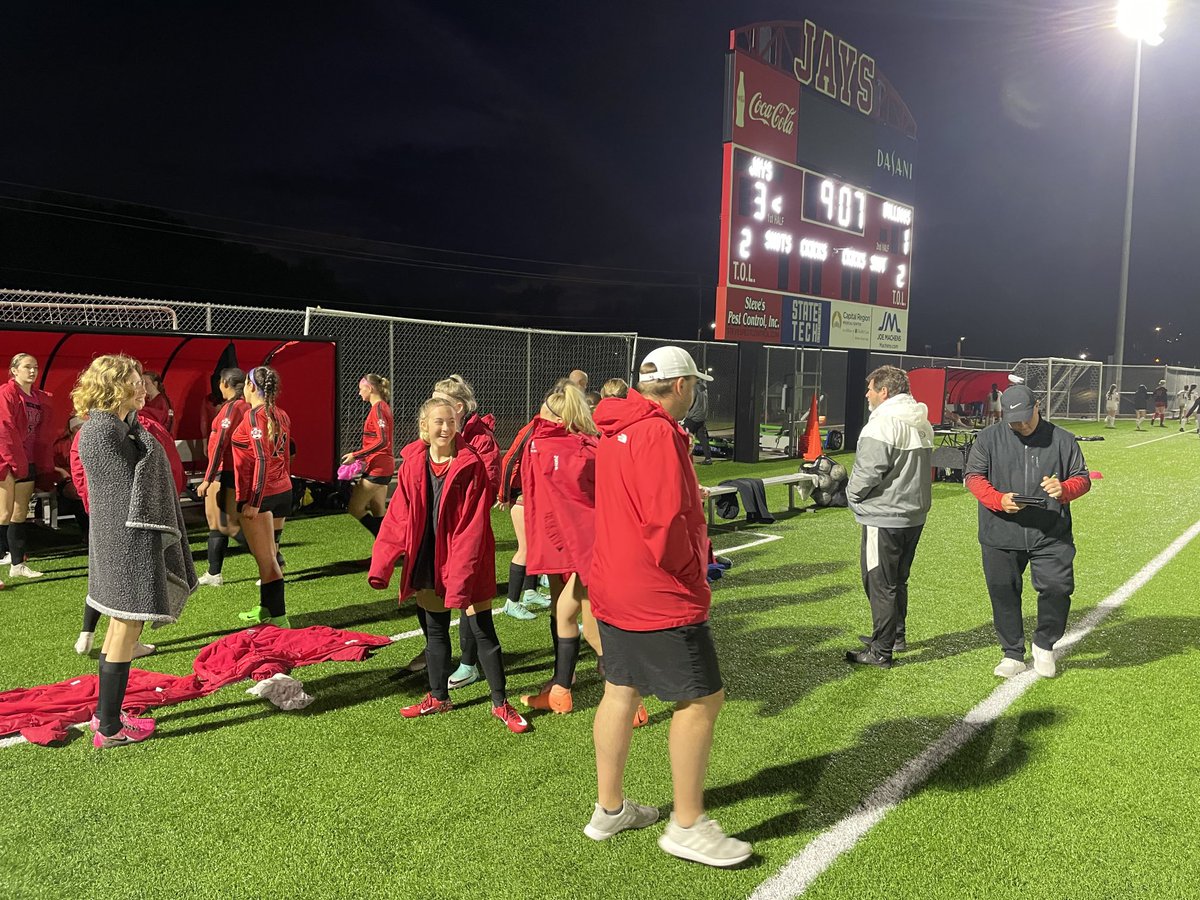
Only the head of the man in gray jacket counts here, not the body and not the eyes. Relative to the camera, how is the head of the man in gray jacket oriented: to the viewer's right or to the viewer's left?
to the viewer's left

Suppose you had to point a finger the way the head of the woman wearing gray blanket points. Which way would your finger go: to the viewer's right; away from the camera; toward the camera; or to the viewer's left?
to the viewer's right

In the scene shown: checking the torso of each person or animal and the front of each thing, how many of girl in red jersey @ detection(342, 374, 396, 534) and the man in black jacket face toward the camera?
1

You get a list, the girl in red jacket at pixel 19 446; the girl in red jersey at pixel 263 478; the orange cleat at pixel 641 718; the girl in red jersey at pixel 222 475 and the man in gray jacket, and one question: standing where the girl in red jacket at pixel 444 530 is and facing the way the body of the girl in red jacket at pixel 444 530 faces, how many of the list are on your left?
2

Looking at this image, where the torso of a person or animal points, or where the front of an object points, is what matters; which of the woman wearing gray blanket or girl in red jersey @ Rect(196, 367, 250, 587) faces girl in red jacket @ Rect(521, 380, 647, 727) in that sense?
the woman wearing gray blanket

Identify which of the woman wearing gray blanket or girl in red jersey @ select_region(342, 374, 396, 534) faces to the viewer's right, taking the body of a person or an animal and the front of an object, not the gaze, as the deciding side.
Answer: the woman wearing gray blanket

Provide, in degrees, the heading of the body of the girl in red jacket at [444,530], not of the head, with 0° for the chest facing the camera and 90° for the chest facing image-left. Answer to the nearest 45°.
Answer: approximately 0°

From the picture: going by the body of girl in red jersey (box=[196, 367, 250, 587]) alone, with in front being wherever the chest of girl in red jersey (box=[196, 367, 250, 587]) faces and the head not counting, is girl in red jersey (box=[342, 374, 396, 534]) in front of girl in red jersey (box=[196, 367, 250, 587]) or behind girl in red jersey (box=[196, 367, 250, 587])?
behind

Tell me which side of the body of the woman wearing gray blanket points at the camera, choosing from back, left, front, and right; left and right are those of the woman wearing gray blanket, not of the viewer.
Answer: right

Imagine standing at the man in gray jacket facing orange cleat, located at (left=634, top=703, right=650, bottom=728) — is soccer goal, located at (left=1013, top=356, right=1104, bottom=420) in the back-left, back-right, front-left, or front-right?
back-right

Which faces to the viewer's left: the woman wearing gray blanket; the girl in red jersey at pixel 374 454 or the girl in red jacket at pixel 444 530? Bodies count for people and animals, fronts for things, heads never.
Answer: the girl in red jersey at pixel 374 454
